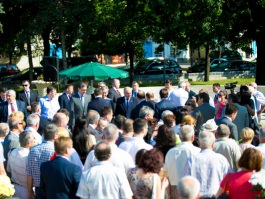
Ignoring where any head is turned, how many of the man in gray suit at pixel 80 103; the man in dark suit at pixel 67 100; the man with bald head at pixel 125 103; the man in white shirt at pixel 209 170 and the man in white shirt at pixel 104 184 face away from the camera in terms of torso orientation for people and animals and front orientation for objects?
2

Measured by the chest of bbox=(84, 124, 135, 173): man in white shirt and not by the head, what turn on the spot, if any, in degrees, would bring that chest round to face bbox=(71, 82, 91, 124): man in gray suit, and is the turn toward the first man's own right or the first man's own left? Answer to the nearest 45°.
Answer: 0° — they already face them

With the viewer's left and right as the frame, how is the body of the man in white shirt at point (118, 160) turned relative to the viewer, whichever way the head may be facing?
facing away from the viewer

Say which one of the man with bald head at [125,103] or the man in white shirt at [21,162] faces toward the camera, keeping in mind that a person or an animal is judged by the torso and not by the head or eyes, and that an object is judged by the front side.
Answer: the man with bald head

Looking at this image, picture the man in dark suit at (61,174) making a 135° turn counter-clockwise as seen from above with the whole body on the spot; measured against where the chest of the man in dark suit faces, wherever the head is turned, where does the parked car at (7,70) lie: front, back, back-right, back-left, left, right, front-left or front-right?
right

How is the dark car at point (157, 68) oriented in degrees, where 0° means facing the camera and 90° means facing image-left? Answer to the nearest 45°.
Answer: approximately 90°

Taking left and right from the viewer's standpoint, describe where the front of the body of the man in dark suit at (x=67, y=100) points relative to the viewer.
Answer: facing the viewer and to the right of the viewer

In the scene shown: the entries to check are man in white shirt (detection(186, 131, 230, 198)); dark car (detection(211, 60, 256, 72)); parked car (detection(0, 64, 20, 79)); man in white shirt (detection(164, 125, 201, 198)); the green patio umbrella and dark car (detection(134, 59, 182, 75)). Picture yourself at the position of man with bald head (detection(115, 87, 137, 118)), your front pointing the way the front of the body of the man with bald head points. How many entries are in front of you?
2

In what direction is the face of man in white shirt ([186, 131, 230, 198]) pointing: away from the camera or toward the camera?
away from the camera

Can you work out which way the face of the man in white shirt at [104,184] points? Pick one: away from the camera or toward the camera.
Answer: away from the camera

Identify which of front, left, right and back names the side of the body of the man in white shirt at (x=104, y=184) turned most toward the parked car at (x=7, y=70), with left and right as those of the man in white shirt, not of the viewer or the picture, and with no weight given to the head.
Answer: front

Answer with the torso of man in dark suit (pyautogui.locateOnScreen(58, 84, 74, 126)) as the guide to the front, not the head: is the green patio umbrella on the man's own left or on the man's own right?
on the man's own left

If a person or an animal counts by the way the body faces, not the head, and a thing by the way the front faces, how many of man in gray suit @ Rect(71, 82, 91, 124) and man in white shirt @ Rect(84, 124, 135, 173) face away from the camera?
1
